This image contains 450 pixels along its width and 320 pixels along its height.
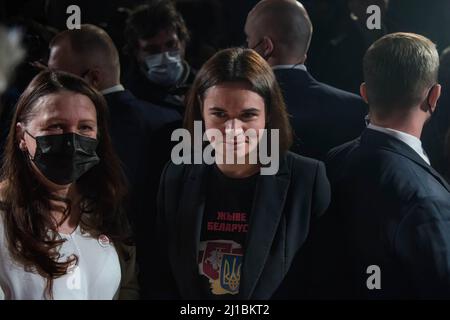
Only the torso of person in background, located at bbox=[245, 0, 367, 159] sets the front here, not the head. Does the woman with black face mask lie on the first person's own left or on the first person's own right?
on the first person's own left

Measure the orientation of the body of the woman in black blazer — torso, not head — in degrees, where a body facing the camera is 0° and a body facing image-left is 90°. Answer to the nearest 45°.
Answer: approximately 0°

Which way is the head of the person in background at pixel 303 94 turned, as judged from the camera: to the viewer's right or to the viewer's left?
to the viewer's left

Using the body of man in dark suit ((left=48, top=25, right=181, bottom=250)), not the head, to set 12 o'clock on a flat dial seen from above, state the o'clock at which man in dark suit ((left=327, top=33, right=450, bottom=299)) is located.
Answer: man in dark suit ((left=327, top=33, right=450, bottom=299)) is roughly at 5 o'clock from man in dark suit ((left=48, top=25, right=181, bottom=250)).

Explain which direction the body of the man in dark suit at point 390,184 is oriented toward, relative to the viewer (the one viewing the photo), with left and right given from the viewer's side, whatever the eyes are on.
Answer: facing away from the viewer and to the right of the viewer

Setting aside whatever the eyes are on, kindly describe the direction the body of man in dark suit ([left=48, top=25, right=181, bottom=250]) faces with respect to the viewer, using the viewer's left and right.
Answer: facing away from the viewer and to the left of the viewer

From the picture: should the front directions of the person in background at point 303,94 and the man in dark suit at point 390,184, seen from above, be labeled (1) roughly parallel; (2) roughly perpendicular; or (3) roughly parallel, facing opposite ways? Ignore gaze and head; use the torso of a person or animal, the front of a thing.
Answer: roughly perpendicular
